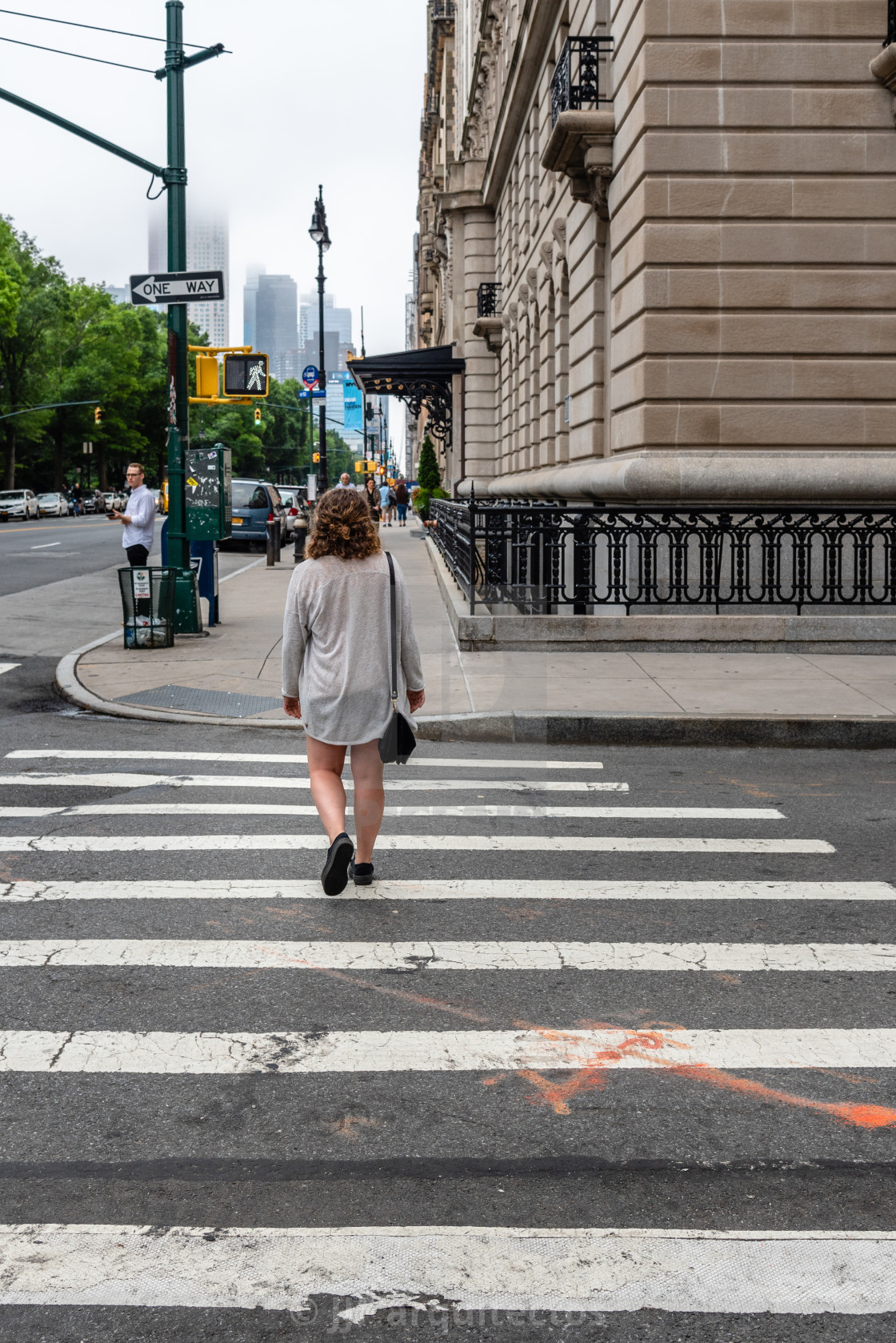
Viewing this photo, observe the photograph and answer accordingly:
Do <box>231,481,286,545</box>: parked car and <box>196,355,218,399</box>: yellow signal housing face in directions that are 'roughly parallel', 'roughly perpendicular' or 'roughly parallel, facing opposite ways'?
roughly perpendicular

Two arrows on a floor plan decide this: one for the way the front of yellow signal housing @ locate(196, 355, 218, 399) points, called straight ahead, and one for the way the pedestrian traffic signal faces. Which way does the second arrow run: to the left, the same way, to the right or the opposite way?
to the left

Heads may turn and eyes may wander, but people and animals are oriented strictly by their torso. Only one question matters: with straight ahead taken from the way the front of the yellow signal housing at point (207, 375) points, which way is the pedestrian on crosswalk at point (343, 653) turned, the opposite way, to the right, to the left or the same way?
to the right

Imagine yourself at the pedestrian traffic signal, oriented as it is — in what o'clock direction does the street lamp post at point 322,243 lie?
The street lamp post is roughly at 6 o'clock from the pedestrian traffic signal.

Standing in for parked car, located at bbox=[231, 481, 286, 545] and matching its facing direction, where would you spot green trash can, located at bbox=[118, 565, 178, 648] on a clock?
The green trash can is roughly at 6 o'clock from the parked car.

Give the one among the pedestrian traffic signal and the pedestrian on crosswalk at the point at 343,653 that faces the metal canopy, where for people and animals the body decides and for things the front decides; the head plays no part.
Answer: the pedestrian on crosswalk

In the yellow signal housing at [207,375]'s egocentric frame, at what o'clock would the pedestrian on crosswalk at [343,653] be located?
The pedestrian on crosswalk is roughly at 9 o'clock from the yellow signal housing.

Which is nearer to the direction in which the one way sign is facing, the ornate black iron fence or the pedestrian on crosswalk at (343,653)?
the pedestrian on crosswalk

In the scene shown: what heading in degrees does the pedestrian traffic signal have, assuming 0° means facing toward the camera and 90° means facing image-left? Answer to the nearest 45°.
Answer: approximately 0°
